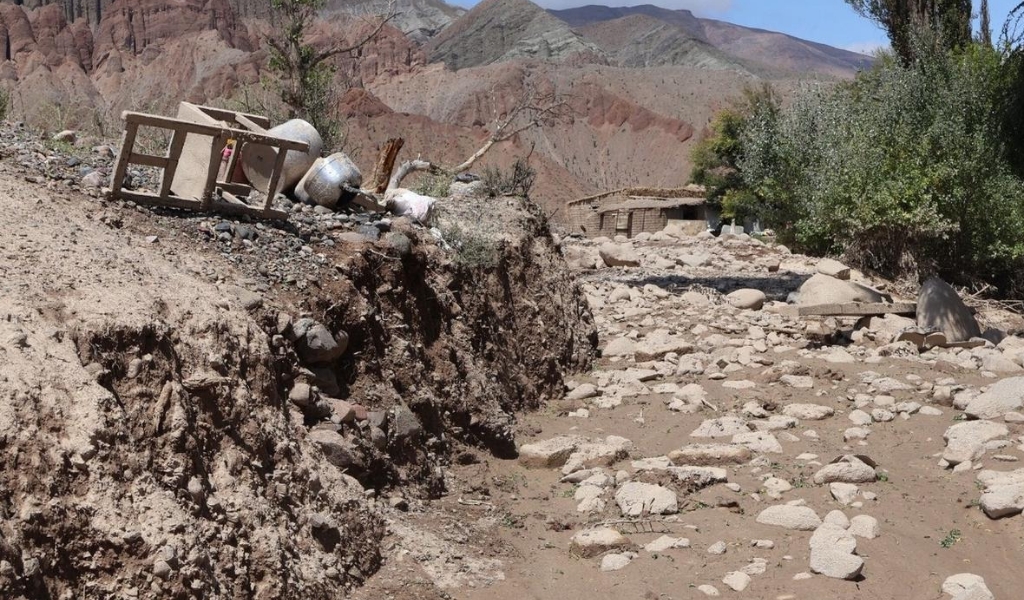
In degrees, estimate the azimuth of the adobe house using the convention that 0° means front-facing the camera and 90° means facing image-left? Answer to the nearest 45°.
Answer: approximately 0°

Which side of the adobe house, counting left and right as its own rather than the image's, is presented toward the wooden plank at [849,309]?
front

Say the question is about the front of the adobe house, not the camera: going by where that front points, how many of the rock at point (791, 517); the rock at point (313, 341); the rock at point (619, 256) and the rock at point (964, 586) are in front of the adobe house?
4

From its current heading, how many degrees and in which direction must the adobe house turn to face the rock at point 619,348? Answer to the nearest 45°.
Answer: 0° — it already faces it

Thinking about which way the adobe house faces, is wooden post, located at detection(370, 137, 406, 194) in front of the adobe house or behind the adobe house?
in front

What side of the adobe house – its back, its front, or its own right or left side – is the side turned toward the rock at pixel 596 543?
front

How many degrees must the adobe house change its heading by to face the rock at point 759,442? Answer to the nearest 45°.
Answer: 0° — it already faces it

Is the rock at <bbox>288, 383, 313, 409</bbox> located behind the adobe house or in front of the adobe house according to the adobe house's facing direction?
in front

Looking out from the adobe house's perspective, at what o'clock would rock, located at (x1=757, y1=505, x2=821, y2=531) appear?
The rock is roughly at 12 o'clock from the adobe house.

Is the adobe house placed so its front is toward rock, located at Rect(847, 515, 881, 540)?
yes

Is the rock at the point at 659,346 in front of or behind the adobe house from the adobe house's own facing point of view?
in front

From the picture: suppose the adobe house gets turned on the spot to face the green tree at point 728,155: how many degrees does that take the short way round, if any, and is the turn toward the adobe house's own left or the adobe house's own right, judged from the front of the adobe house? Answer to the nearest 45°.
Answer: approximately 135° to the adobe house's own left

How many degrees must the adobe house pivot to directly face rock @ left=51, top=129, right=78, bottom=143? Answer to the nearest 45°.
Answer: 0° — it already faces it

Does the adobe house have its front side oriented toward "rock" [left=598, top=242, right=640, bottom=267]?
yes

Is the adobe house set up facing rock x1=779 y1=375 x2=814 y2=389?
yes
